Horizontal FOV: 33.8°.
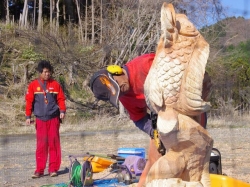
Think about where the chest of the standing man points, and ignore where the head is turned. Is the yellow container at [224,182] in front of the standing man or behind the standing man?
in front

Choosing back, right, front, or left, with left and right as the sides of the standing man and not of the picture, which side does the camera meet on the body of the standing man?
front
